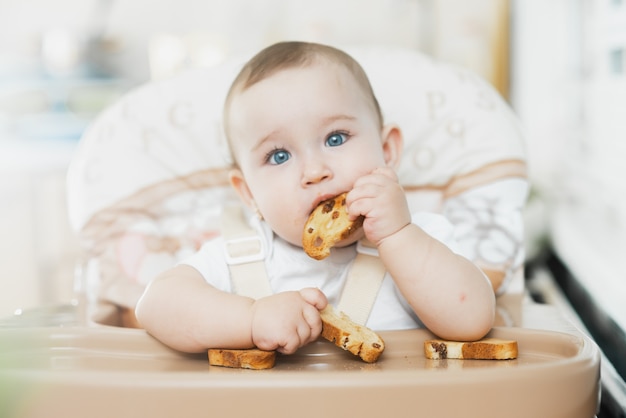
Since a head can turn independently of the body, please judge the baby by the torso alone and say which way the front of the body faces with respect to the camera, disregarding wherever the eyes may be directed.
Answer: toward the camera

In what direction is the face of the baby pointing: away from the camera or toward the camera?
toward the camera

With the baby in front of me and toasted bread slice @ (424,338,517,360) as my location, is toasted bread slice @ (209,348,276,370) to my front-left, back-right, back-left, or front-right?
front-left

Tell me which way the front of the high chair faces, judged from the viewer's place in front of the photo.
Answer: facing the viewer
